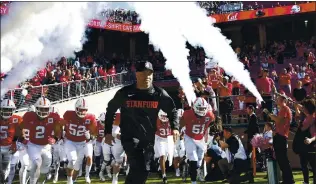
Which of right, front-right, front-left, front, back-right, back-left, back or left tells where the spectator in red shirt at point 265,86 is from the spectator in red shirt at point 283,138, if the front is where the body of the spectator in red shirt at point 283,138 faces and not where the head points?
right

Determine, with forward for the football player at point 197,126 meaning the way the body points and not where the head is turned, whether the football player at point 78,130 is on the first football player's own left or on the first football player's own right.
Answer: on the first football player's own right

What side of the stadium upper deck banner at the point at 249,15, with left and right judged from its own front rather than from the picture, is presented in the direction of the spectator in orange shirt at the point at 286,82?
front

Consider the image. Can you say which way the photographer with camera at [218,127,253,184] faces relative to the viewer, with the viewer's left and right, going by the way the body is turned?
facing to the left of the viewer

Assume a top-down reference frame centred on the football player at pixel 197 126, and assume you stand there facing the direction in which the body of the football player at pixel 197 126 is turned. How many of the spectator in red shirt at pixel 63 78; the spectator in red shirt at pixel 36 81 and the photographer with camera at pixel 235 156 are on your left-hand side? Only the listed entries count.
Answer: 1

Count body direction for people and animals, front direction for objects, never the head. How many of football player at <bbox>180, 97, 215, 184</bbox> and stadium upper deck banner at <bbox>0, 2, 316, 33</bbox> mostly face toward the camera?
2

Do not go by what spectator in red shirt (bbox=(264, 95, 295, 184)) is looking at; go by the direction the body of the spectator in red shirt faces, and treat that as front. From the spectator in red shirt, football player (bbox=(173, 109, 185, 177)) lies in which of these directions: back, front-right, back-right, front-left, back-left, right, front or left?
front-right

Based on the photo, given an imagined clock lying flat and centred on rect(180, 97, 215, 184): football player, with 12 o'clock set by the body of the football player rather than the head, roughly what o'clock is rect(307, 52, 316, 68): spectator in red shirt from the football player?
The spectator in red shirt is roughly at 7 o'clock from the football player.

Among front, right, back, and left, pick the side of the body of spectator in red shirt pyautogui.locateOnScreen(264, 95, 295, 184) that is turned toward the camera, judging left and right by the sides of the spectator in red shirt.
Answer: left

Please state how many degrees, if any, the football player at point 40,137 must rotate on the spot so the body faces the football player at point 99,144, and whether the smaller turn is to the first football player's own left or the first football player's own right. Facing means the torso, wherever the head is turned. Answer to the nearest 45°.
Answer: approximately 135° to the first football player's own left

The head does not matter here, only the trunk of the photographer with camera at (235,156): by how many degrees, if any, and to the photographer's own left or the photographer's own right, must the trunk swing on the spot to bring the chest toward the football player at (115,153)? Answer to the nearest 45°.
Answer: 0° — they already face them
